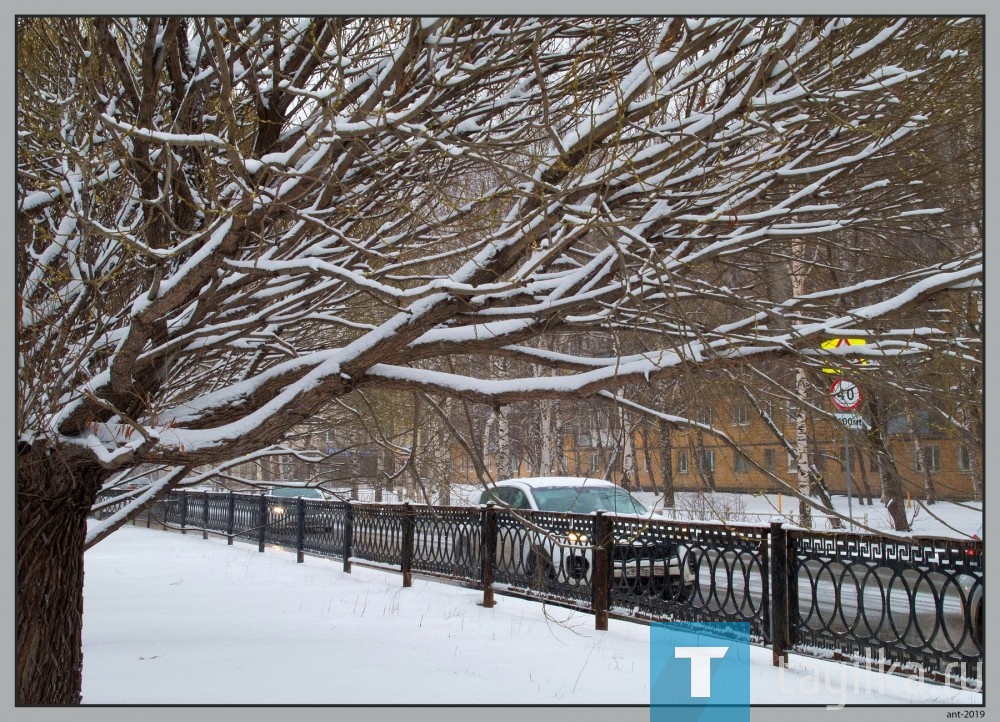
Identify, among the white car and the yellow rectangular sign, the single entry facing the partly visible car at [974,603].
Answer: the white car

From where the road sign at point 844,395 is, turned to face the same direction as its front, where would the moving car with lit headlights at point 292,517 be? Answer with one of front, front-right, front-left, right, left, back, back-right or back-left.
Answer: back-right

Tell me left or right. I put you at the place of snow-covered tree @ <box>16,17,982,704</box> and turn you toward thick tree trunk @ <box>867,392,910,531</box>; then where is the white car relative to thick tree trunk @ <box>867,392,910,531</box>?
left

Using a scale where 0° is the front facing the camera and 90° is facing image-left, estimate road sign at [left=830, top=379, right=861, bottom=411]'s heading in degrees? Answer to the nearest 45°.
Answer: approximately 0°

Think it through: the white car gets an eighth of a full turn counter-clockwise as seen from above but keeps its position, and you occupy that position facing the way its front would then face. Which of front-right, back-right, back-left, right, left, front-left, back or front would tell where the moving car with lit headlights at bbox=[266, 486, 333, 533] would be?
back-left
